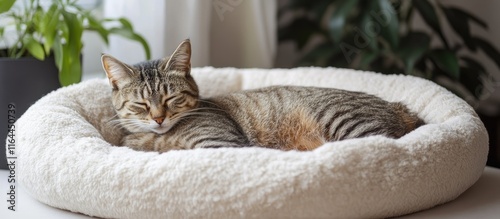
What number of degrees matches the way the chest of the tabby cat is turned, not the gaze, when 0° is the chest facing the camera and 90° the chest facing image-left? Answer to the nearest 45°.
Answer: approximately 90°
